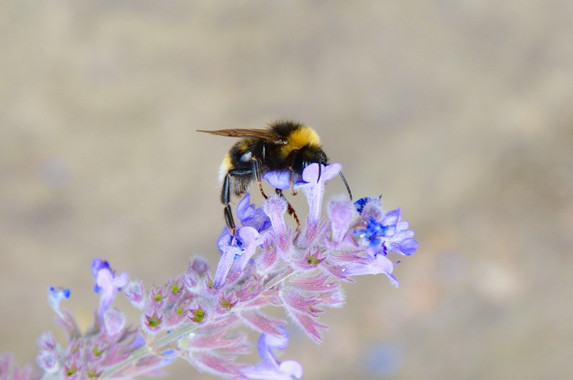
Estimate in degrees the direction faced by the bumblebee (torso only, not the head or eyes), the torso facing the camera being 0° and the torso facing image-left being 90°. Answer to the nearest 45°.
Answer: approximately 270°
